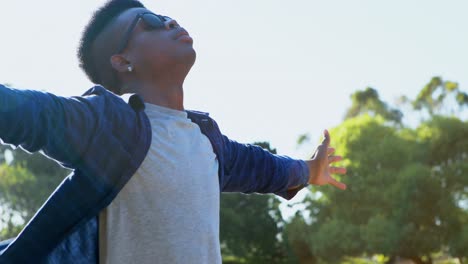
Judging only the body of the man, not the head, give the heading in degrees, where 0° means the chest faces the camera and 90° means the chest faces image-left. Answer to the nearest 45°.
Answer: approximately 315°
